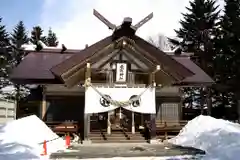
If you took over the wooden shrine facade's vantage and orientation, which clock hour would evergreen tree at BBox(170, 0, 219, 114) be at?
The evergreen tree is roughly at 7 o'clock from the wooden shrine facade.

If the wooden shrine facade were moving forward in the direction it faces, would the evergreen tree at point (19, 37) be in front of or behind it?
behind

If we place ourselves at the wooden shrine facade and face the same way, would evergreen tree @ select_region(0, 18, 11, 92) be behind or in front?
behind

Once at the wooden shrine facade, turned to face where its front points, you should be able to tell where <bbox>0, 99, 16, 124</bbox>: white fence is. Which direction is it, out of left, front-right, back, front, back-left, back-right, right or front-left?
back-right

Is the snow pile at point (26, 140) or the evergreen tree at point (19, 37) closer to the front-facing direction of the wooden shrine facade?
the snow pile

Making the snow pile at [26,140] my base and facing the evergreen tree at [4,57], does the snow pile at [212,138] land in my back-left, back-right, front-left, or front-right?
back-right

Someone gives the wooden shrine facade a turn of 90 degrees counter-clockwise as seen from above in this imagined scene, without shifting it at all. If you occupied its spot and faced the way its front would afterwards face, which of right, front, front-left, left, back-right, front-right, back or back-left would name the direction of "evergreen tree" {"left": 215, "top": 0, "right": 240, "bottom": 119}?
front-left

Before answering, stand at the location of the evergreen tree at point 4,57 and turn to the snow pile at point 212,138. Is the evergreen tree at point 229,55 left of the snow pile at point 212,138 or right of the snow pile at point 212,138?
left

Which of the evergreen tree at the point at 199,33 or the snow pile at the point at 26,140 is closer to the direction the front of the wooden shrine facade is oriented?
the snow pile

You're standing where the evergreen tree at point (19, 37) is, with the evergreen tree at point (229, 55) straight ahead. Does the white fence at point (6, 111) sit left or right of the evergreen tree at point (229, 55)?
right

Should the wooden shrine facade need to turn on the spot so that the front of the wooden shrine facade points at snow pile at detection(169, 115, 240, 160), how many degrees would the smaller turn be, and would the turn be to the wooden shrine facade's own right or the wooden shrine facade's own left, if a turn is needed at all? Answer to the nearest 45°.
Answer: approximately 45° to the wooden shrine facade's own left

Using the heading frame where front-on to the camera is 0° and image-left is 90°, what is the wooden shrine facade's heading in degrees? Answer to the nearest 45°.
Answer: approximately 0°
